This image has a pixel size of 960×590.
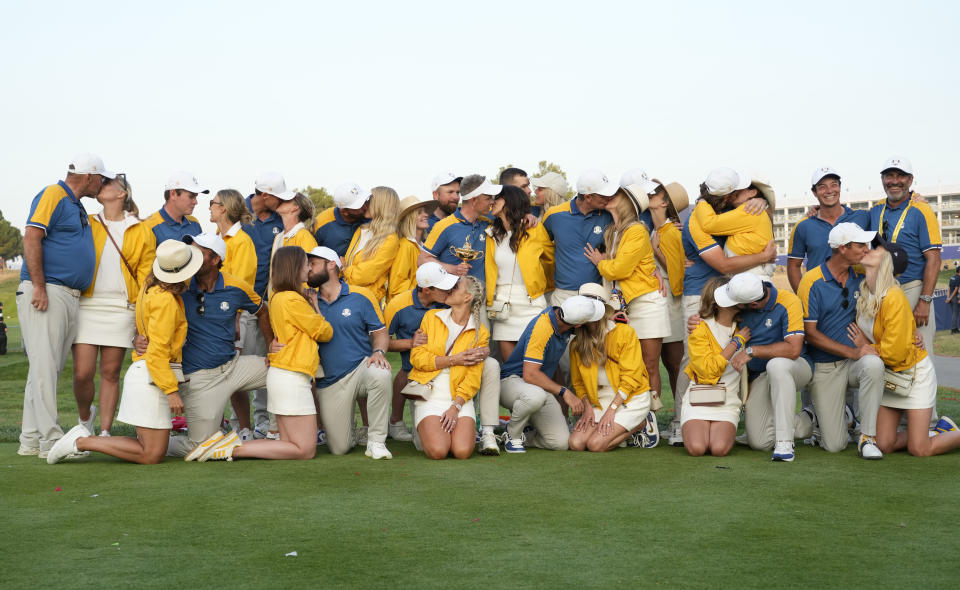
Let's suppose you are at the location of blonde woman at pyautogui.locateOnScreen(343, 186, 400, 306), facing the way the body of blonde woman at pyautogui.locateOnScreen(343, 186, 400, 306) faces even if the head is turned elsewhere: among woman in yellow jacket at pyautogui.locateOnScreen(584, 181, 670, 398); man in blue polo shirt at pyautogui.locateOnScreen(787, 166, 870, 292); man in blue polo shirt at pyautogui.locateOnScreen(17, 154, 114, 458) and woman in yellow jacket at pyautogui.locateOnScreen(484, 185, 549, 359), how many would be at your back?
3

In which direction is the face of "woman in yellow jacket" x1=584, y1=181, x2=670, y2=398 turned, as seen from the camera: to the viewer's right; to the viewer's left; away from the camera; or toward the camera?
to the viewer's left

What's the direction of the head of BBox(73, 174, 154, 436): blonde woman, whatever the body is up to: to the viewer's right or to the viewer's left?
to the viewer's left

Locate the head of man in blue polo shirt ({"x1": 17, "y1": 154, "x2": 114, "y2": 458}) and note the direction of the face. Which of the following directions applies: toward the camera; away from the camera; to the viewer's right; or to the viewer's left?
to the viewer's right

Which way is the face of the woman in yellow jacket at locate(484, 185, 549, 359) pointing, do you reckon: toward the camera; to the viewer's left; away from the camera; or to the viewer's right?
to the viewer's left

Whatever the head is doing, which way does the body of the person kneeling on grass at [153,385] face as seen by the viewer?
to the viewer's right

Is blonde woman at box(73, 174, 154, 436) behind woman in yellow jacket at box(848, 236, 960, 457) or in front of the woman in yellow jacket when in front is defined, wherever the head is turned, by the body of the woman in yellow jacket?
in front

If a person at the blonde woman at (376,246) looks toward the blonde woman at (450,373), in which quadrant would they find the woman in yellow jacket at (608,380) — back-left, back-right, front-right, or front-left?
front-left

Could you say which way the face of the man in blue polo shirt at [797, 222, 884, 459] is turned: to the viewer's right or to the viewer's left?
to the viewer's right

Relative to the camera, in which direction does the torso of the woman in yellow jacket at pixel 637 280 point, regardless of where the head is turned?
to the viewer's left

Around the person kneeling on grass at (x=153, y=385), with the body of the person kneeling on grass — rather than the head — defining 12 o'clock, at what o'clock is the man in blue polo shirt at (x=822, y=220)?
The man in blue polo shirt is roughly at 12 o'clock from the person kneeling on grass.

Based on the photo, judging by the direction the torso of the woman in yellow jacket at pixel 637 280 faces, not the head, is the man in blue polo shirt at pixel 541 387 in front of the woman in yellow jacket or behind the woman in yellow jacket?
in front

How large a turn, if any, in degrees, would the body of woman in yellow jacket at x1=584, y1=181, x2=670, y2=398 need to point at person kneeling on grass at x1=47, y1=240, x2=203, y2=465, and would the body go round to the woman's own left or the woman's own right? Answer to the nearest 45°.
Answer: approximately 45° to the woman's own left

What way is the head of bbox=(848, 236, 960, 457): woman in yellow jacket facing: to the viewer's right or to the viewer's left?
to the viewer's left

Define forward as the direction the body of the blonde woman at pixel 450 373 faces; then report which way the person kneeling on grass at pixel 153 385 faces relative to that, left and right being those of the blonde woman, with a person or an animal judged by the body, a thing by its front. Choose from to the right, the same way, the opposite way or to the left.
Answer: to the left

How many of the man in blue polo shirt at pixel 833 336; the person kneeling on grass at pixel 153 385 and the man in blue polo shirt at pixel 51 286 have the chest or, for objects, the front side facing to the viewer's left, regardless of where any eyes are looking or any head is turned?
0

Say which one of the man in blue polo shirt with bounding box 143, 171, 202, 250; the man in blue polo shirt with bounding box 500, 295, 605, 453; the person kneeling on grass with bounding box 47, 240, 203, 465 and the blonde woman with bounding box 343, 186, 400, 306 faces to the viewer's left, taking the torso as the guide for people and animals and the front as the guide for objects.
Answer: the blonde woman

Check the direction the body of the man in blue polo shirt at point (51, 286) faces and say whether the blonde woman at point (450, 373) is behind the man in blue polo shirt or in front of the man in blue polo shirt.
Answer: in front
